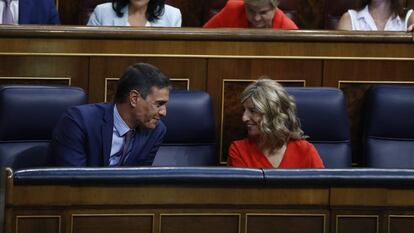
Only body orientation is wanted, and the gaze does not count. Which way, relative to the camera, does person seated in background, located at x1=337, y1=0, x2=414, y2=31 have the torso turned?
toward the camera

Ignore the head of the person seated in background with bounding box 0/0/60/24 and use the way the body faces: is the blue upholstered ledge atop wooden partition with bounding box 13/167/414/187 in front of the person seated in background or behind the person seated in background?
in front

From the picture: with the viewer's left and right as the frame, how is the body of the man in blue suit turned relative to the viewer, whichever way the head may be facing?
facing the viewer and to the right of the viewer

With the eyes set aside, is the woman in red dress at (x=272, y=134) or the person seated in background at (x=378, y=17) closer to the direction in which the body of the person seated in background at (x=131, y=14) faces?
the woman in red dress

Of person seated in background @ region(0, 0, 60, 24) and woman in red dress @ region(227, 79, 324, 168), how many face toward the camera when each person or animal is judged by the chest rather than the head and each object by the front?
2

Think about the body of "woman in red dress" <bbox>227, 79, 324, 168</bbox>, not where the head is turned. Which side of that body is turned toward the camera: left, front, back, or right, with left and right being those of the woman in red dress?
front

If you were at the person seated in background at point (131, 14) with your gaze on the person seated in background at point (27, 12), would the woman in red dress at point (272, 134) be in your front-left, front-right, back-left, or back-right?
back-left

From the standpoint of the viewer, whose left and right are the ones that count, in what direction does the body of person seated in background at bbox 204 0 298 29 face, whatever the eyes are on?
facing the viewer

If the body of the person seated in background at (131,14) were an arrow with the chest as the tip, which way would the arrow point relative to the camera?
toward the camera
